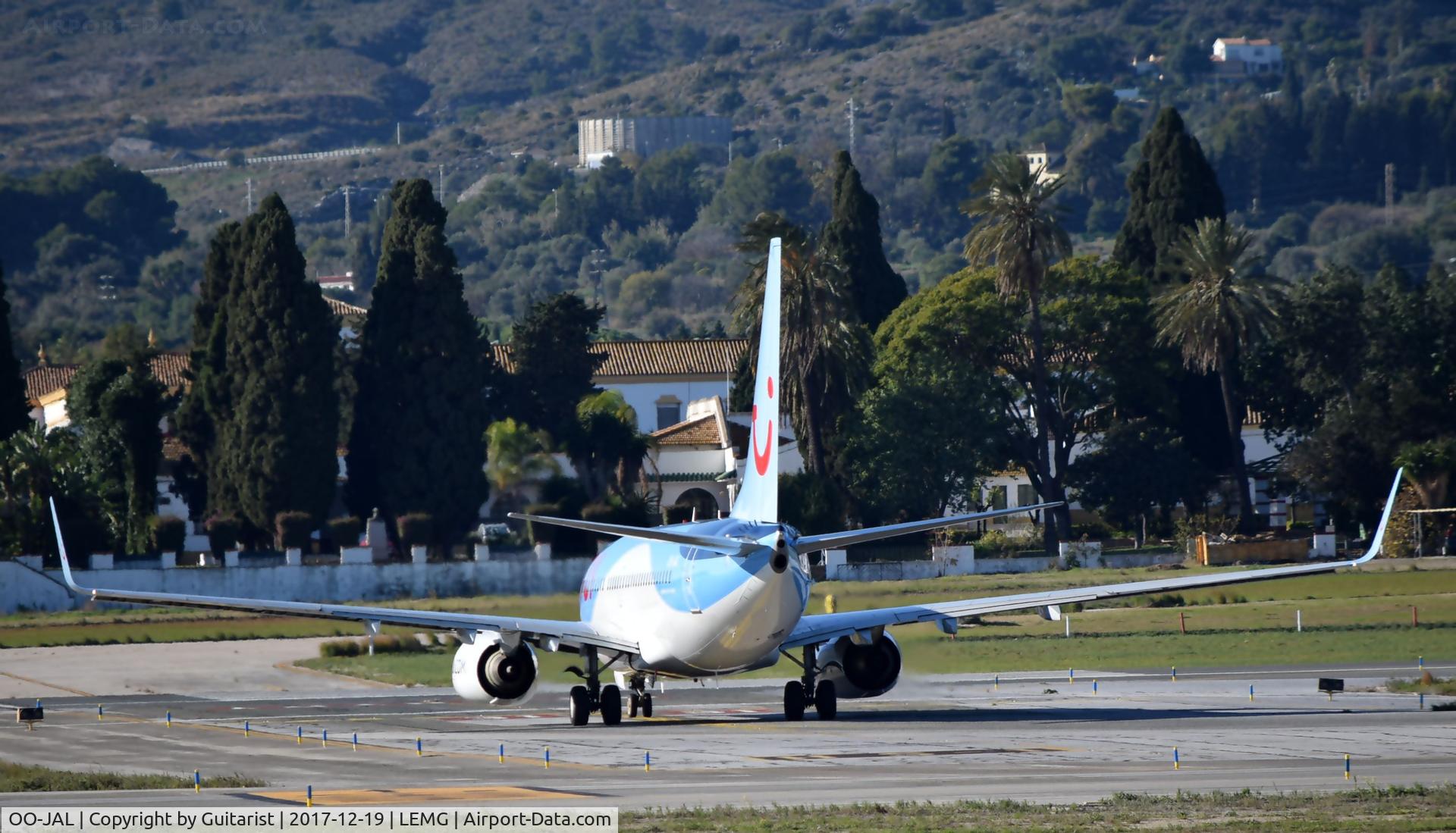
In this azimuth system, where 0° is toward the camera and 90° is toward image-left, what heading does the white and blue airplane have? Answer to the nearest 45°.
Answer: approximately 180°
